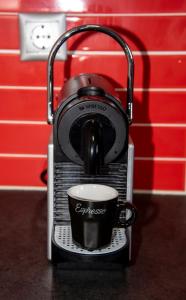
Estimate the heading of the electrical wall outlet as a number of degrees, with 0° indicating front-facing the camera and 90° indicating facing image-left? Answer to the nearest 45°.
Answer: approximately 0°

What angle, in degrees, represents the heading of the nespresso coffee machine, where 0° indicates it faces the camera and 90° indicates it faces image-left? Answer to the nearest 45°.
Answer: approximately 0°

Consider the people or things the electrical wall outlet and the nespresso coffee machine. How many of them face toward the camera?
2
